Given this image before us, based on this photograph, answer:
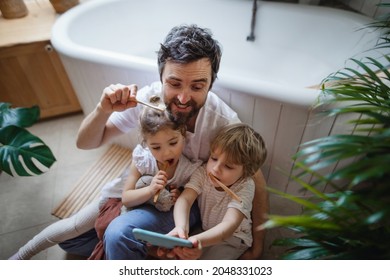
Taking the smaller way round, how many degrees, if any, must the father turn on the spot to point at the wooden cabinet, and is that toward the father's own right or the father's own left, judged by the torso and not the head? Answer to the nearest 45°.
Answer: approximately 135° to the father's own right

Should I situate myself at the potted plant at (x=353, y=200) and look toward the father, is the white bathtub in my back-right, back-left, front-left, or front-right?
front-right

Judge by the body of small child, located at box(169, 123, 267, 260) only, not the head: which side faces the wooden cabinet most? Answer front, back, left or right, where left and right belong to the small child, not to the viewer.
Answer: right

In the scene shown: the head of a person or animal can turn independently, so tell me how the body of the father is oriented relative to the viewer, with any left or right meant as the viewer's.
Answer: facing the viewer

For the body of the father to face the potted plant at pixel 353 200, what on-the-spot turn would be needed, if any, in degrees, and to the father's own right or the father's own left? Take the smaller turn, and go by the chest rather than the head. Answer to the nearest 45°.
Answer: approximately 45° to the father's own left

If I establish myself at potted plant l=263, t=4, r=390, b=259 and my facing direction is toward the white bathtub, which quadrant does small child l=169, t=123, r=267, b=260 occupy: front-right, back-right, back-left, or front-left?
front-left

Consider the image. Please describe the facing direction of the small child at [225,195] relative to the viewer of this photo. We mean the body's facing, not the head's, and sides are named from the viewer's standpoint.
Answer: facing the viewer and to the left of the viewer

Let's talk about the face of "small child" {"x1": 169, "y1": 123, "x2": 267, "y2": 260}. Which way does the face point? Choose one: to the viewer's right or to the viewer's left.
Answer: to the viewer's left

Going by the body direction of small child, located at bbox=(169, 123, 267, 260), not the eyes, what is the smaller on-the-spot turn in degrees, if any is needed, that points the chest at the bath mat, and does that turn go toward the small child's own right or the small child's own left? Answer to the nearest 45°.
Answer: approximately 90° to the small child's own right
